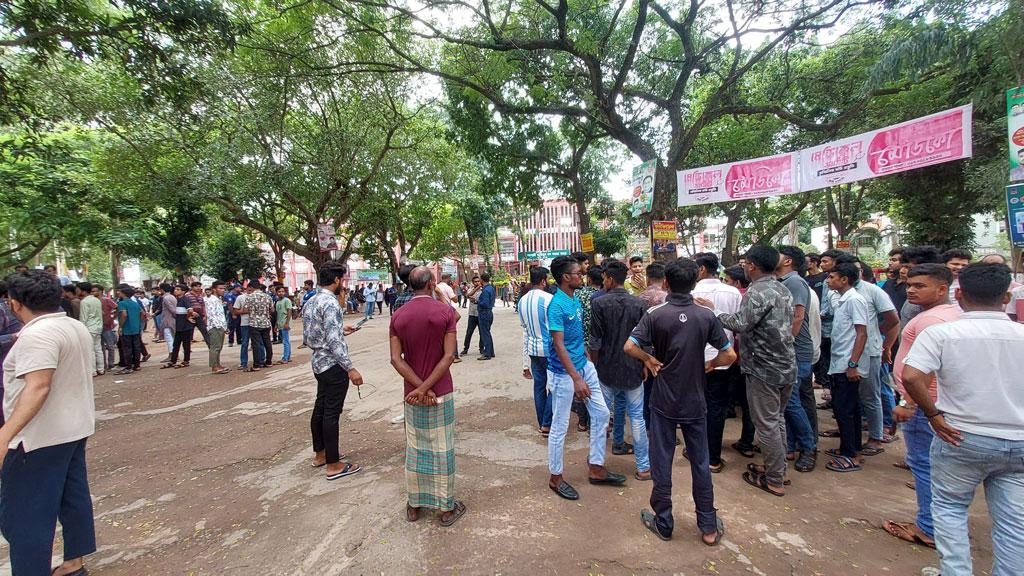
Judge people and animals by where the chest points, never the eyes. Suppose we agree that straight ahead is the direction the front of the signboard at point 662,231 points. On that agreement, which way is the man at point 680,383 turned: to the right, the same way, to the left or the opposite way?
the opposite way

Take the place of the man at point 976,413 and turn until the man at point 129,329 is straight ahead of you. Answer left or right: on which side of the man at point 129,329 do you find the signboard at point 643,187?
right

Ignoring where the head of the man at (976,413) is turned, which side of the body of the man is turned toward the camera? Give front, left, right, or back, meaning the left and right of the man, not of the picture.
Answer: back

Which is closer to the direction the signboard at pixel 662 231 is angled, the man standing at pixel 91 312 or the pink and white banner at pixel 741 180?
the man standing

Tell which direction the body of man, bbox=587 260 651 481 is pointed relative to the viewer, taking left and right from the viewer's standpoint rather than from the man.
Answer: facing away from the viewer

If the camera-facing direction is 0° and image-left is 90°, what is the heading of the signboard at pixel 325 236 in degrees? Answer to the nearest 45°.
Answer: approximately 0°

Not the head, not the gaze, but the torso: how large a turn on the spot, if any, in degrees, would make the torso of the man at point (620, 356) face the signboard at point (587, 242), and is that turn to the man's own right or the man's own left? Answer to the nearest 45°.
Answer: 0° — they already face it

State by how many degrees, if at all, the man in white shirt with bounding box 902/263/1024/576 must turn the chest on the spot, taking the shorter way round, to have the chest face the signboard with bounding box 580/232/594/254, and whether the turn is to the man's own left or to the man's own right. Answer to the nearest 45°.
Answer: approximately 45° to the man's own left

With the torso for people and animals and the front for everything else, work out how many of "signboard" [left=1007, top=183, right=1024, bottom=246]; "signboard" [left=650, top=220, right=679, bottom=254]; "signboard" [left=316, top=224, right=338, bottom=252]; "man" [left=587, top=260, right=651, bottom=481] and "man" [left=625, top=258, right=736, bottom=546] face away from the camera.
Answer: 2

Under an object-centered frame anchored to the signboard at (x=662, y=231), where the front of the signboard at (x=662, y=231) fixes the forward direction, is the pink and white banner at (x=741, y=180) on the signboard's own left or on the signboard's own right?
on the signboard's own left

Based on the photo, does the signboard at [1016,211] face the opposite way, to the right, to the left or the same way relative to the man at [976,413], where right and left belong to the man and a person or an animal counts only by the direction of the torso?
the opposite way

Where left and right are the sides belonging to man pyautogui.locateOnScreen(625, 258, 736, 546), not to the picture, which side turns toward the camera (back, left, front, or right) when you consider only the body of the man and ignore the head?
back

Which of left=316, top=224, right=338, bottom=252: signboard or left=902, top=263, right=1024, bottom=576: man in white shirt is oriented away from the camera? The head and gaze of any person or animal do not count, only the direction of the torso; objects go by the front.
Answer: the man in white shirt
